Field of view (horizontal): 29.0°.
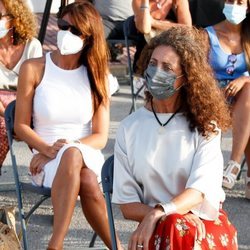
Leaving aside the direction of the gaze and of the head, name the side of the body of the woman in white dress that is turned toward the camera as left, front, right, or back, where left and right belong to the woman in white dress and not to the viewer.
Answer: front

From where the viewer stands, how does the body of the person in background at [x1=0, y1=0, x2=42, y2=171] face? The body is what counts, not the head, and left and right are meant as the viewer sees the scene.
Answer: facing the viewer and to the left of the viewer

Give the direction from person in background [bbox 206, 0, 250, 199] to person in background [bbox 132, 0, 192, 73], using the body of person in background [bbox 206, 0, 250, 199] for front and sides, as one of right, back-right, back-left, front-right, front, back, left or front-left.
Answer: back-right

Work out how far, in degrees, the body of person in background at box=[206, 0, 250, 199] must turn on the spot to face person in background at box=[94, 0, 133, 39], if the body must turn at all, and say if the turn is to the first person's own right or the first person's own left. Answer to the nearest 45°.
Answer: approximately 135° to the first person's own right

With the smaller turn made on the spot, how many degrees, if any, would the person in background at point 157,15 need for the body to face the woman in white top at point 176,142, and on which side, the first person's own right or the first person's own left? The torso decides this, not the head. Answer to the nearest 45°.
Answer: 0° — they already face them

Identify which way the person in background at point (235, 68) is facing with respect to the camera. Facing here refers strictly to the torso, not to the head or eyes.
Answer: toward the camera

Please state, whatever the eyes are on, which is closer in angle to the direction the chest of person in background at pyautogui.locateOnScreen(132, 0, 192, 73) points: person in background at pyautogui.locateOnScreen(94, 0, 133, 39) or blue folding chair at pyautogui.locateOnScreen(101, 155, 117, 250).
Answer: the blue folding chair

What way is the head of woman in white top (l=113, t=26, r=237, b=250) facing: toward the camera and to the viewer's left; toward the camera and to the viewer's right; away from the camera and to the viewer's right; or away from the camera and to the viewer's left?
toward the camera and to the viewer's left

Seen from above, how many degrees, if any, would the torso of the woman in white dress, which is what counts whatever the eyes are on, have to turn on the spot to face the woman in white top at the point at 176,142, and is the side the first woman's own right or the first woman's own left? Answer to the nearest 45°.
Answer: approximately 45° to the first woman's own left

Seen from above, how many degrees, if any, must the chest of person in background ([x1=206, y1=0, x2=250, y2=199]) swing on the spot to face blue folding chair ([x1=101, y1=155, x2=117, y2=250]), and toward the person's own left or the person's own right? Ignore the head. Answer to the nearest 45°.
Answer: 0° — they already face it

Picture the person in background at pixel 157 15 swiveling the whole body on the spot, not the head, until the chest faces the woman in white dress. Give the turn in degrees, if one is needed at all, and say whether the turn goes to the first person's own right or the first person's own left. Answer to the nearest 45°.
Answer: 0° — they already face them
